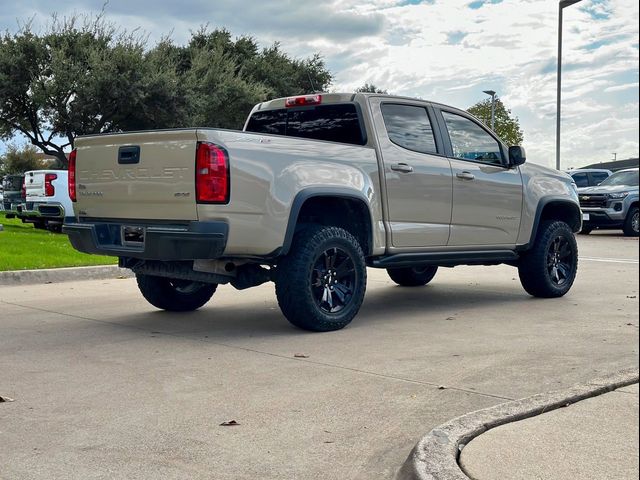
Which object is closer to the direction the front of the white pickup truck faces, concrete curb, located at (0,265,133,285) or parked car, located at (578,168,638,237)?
the parked car

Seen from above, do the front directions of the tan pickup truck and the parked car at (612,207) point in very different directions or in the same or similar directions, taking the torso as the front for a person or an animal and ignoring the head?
very different directions

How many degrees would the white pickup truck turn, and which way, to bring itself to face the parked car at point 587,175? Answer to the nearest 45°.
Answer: approximately 45° to its right

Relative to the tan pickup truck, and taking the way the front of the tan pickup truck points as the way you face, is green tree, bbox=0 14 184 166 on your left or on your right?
on your left

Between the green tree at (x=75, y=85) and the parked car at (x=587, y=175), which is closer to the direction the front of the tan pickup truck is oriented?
the parked car

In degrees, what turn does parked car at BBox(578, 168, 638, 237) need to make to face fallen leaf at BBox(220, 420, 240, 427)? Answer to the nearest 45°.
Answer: approximately 45° to its left

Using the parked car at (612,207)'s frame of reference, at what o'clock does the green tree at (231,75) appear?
The green tree is roughly at 3 o'clock from the parked car.

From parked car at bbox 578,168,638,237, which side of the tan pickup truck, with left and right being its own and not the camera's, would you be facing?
front

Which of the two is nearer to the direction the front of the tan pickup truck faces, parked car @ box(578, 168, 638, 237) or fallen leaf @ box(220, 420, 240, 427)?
the parked car

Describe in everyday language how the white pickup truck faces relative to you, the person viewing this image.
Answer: facing away from the viewer and to the right of the viewer

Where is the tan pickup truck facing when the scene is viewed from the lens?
facing away from the viewer and to the right of the viewer

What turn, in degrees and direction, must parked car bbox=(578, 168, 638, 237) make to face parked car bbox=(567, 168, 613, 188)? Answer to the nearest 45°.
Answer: approximately 135° to its right

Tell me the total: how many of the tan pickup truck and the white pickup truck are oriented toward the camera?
0

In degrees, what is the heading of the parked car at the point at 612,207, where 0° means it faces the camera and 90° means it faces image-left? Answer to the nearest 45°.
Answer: approximately 45°

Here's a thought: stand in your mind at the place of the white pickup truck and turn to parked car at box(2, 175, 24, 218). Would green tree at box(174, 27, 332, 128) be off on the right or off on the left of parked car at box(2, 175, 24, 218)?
right

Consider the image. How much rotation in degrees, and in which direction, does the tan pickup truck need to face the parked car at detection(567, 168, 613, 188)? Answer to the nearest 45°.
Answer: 0° — it already faces it

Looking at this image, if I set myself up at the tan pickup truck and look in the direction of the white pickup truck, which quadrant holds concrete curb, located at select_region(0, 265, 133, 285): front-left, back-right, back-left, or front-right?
front-left
